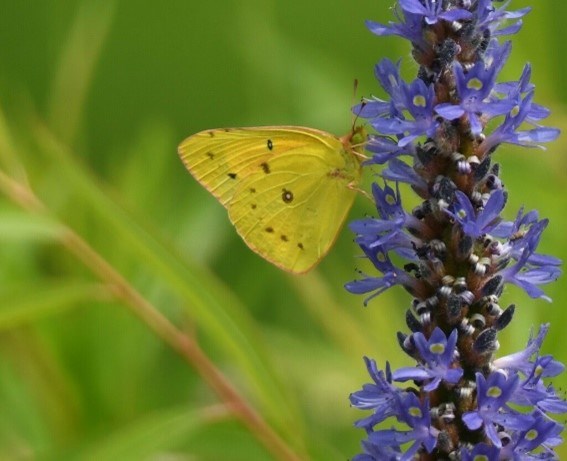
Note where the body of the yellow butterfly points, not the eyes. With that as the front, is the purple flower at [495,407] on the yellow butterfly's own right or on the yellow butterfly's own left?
on the yellow butterfly's own right

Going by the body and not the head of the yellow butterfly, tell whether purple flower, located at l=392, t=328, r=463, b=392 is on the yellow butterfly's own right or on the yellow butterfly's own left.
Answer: on the yellow butterfly's own right

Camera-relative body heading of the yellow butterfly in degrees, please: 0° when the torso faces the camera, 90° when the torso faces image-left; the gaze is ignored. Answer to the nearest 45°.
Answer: approximately 270°
